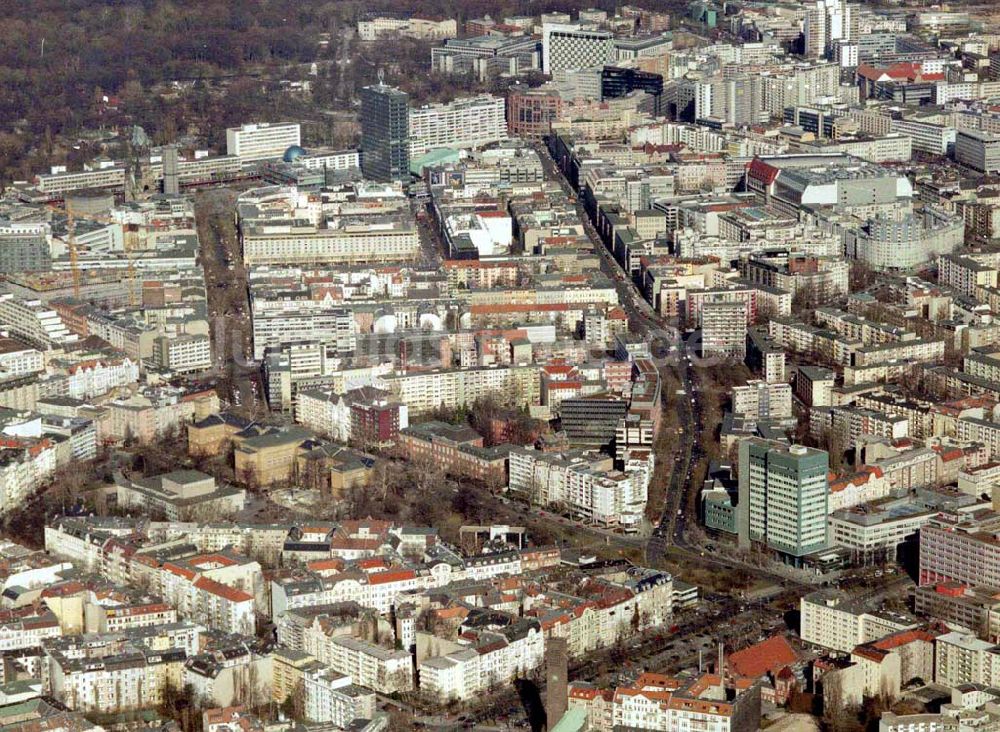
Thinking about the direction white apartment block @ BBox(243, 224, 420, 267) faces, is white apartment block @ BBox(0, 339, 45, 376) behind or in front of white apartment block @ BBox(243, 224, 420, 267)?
in front

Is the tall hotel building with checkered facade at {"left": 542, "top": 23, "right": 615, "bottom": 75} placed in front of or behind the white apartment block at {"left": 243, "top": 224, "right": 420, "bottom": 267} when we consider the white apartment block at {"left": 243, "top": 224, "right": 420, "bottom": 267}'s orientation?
behind

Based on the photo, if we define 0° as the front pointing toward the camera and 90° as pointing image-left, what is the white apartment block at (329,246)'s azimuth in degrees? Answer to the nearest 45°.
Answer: approximately 0°

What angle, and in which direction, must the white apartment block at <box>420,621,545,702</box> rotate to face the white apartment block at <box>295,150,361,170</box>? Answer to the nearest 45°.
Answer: approximately 135° to its left

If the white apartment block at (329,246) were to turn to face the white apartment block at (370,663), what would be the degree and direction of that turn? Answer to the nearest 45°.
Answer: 0° — it already faces it

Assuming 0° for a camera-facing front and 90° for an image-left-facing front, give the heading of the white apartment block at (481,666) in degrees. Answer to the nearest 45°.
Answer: approximately 315°

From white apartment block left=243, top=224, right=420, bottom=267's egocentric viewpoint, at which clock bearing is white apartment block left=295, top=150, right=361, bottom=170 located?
white apartment block left=295, top=150, right=361, bottom=170 is roughly at 6 o'clock from white apartment block left=243, top=224, right=420, bottom=267.

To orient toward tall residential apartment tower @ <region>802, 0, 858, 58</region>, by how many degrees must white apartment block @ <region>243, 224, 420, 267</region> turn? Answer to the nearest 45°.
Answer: approximately 135° to its left

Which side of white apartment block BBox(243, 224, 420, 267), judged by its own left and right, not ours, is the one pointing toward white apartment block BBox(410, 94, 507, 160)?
back

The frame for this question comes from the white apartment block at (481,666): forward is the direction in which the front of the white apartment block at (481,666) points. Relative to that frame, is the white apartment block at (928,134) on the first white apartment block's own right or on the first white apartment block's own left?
on the first white apartment block's own left

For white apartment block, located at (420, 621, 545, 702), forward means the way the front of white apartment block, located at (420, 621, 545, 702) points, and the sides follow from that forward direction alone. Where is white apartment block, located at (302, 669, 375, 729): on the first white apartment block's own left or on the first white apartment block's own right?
on the first white apartment block's own right

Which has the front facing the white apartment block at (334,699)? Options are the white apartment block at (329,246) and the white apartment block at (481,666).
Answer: the white apartment block at (329,246)

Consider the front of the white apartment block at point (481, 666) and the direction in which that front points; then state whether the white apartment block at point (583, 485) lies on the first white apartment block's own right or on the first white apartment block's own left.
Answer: on the first white apartment block's own left

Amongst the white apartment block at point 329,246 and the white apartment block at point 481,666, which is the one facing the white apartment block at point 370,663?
the white apartment block at point 329,246
